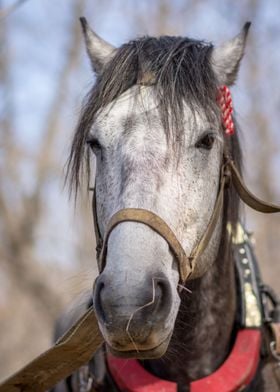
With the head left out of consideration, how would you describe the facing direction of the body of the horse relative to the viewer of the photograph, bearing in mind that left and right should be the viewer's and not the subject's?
facing the viewer
